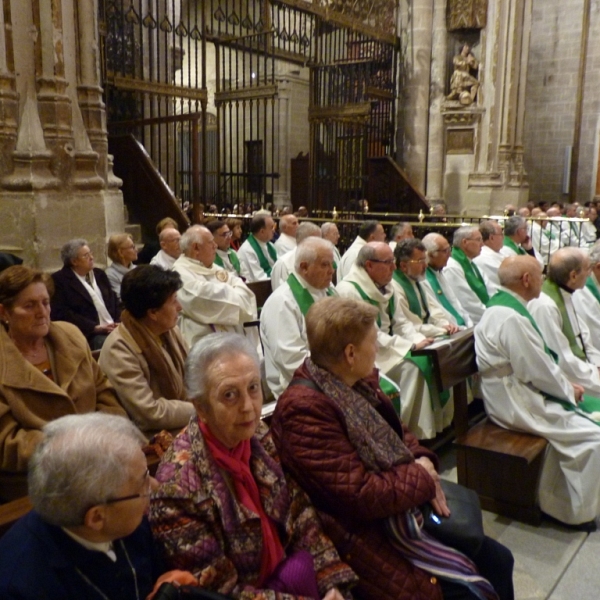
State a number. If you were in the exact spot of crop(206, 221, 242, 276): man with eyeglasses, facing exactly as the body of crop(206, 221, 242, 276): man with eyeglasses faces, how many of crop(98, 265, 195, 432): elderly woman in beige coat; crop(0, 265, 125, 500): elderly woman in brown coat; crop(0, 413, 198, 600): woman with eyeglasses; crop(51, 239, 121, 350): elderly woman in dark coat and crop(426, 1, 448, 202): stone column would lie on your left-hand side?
1

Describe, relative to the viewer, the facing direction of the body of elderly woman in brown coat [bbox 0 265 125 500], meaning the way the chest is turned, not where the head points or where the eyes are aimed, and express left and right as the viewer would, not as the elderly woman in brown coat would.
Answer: facing the viewer and to the right of the viewer

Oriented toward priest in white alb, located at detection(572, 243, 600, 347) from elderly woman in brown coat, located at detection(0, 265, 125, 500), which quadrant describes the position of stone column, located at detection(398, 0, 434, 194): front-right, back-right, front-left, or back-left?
front-left

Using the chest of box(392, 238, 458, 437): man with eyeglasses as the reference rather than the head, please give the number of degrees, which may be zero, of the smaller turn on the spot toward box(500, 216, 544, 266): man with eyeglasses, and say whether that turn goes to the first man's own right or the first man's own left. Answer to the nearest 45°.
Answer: approximately 135° to the first man's own left

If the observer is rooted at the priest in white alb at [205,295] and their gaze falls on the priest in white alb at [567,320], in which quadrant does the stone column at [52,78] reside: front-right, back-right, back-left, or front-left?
back-left

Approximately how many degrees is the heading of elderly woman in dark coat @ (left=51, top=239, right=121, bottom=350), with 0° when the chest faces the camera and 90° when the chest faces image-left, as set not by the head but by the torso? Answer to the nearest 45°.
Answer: approximately 315°

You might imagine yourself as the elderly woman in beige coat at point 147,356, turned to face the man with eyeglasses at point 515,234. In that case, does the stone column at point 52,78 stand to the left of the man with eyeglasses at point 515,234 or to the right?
left
